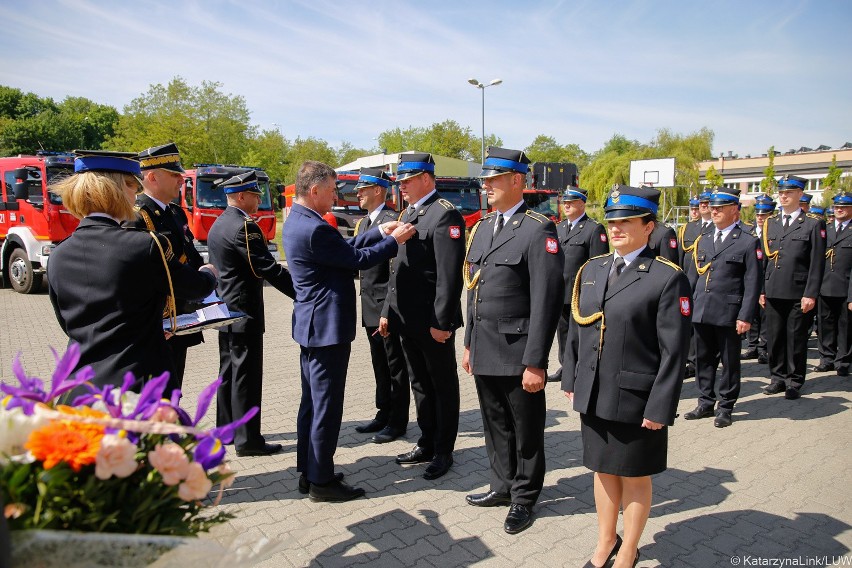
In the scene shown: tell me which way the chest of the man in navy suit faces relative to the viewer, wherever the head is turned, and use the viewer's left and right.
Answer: facing to the right of the viewer

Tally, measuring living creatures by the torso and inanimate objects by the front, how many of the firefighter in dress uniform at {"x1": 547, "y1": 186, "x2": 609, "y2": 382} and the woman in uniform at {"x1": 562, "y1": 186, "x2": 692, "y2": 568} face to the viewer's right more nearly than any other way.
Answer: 0

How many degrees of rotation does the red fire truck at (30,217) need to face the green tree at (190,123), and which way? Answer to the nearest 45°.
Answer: approximately 135° to its left

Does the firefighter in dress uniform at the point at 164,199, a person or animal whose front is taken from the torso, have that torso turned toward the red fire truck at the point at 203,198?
no

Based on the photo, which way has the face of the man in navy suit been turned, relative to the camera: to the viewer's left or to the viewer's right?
to the viewer's right

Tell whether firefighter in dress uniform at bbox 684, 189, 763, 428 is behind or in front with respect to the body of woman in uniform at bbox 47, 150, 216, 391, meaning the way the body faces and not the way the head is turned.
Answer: in front

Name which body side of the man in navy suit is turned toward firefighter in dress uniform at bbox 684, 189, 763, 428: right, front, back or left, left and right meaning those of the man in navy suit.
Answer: front

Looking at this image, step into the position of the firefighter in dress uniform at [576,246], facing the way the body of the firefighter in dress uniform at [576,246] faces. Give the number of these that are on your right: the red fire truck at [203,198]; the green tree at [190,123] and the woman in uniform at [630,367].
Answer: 2

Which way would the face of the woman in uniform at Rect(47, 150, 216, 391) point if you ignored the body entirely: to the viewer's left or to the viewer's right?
to the viewer's right

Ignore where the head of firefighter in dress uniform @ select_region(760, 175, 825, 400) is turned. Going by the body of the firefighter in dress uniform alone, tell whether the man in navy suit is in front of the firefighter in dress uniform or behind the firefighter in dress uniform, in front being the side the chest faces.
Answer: in front

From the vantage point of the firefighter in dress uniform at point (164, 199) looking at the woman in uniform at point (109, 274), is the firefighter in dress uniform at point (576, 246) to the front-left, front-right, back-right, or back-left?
back-left

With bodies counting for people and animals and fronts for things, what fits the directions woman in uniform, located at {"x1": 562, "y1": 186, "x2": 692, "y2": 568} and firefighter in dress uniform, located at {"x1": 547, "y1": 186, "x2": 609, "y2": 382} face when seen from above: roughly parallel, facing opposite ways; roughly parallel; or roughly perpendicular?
roughly parallel

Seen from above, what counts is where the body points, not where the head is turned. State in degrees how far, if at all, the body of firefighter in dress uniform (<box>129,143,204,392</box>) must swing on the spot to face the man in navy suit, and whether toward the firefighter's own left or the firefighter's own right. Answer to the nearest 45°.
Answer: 0° — they already face them

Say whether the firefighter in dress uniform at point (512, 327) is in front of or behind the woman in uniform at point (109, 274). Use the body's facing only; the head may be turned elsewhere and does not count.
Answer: in front

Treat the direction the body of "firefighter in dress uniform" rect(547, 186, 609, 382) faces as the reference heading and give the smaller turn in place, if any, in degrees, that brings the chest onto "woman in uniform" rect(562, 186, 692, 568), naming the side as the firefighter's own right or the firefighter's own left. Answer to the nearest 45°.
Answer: approximately 45° to the firefighter's own left

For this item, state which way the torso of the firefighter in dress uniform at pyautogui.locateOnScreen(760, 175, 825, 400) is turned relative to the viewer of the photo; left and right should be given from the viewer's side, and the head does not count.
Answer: facing the viewer and to the left of the viewer

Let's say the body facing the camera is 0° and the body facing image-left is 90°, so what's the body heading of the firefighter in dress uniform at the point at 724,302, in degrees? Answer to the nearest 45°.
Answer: approximately 45°

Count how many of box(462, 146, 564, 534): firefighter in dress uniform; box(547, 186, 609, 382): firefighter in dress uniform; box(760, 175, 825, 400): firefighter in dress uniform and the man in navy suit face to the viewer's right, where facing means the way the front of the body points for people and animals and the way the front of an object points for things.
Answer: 1
